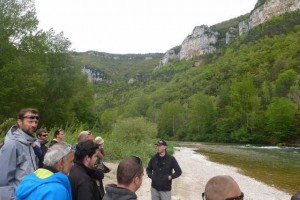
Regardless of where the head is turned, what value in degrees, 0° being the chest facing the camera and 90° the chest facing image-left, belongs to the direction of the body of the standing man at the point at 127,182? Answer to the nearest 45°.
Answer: approximately 225°

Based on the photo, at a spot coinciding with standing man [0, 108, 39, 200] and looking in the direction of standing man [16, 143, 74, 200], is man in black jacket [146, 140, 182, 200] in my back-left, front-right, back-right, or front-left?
back-left

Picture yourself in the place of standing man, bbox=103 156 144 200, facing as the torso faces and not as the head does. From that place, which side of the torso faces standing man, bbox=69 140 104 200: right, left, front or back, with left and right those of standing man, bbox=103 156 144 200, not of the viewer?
left

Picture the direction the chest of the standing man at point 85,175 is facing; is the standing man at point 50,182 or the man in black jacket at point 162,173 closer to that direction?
the man in black jacket

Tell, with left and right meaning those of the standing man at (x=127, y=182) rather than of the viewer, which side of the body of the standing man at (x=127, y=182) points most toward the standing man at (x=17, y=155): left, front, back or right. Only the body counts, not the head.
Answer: left

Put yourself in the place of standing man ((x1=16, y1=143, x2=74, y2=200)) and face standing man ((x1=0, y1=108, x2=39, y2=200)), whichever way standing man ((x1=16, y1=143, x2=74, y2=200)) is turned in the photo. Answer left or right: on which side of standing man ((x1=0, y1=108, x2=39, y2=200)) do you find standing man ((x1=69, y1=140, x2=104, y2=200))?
right

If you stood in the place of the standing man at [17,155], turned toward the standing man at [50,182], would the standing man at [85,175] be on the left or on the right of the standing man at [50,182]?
left

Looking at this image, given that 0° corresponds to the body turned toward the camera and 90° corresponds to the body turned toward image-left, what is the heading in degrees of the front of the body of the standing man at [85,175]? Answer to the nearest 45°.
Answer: approximately 270°

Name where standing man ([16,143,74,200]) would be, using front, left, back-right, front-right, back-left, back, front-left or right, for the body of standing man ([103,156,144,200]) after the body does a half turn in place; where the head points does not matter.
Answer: front-right

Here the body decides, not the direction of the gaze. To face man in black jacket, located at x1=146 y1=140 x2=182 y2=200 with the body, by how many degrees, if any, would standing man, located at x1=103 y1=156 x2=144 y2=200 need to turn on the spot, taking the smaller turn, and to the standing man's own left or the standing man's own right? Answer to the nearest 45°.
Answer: approximately 45° to the standing man's own left

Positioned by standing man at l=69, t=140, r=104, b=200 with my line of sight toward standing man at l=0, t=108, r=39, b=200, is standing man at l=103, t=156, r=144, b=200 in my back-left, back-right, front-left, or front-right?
back-left

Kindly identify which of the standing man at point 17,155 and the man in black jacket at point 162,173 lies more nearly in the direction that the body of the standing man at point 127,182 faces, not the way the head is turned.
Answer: the man in black jacket

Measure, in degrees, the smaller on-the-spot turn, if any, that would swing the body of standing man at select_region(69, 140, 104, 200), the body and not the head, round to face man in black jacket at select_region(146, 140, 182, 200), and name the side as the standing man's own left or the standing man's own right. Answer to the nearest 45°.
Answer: approximately 45° to the standing man's own left

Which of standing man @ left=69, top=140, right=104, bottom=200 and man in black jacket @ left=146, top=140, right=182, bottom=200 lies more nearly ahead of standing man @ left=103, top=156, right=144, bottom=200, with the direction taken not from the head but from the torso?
the man in black jacket
